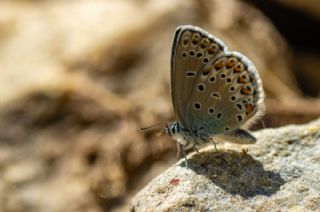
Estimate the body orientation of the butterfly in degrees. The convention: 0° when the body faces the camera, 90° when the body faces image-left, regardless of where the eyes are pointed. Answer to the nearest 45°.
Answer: approximately 90°
